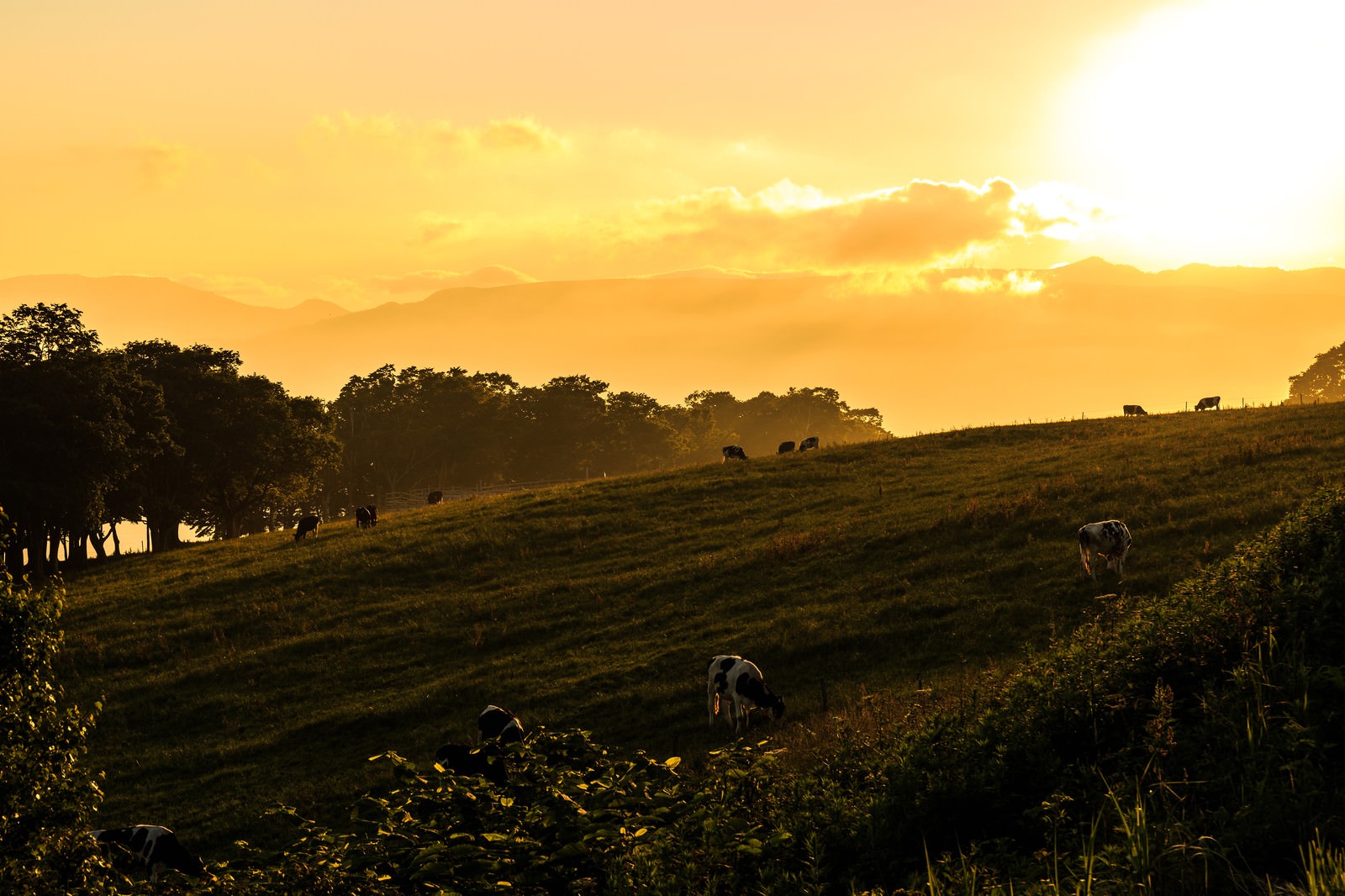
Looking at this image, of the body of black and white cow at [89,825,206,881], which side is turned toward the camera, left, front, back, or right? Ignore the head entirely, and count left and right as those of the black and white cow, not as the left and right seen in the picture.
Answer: right

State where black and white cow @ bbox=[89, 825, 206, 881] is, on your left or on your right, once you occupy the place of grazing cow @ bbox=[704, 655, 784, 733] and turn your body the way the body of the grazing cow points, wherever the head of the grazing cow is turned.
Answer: on your right

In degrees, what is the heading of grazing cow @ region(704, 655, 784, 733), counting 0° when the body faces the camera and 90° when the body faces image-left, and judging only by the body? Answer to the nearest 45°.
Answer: approximately 315°

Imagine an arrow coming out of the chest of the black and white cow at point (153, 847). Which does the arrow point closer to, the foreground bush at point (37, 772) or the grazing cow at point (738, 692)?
the grazing cow

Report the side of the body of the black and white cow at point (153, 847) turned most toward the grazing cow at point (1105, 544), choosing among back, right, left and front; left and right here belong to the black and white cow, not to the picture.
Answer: front

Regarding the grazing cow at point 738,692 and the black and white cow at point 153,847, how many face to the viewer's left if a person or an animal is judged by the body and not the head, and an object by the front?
0
